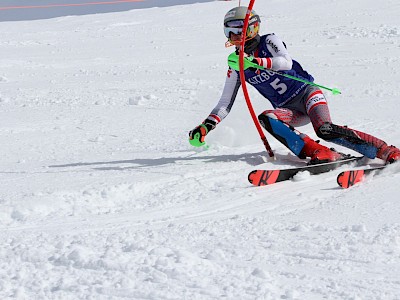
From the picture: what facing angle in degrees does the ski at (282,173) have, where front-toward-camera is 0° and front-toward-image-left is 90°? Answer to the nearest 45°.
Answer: approximately 45°
